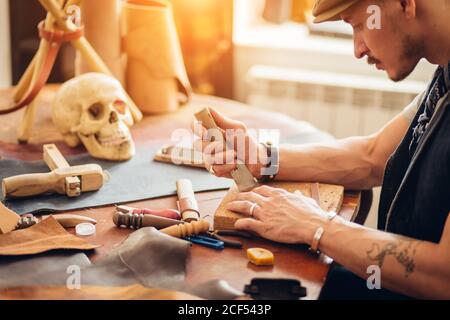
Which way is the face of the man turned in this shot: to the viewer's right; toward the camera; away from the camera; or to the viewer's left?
to the viewer's left

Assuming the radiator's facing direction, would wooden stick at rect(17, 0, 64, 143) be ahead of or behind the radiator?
ahead

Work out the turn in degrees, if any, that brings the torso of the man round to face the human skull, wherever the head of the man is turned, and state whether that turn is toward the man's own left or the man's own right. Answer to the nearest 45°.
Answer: approximately 45° to the man's own right

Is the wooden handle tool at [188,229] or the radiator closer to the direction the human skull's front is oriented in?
the wooden handle tool

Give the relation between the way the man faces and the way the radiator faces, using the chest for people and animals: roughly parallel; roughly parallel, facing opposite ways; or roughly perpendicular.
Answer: roughly perpendicular

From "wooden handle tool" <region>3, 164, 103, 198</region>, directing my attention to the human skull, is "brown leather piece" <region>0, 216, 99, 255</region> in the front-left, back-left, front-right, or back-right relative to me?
back-right

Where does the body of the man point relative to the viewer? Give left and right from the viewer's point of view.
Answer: facing to the left of the viewer

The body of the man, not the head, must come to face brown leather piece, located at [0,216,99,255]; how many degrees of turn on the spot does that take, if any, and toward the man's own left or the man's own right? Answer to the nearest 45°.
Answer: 0° — they already face it

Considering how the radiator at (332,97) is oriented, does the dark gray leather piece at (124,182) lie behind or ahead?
ahead

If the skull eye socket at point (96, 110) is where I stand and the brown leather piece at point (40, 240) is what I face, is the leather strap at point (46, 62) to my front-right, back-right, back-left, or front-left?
back-right

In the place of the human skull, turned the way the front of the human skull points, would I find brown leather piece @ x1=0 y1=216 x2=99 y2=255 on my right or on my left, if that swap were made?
on my right

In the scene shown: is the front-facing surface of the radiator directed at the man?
yes
